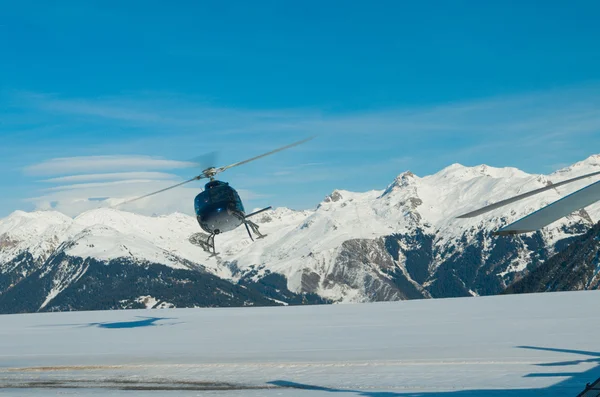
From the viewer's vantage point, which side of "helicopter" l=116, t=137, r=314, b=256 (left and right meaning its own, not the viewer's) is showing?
front
